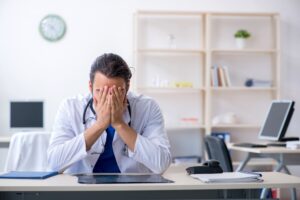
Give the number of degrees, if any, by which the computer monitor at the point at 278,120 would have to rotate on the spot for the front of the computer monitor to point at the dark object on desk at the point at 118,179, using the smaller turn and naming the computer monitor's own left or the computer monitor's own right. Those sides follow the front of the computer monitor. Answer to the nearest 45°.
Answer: approximately 45° to the computer monitor's own left

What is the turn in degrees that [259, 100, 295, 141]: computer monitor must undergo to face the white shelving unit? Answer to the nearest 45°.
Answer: approximately 90° to its right

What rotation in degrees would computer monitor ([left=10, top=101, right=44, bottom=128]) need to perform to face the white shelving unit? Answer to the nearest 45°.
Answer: approximately 90° to its left

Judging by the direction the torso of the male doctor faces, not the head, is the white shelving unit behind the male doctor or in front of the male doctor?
behind

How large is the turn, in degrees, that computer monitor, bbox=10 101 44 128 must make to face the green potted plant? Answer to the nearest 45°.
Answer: approximately 90° to its left

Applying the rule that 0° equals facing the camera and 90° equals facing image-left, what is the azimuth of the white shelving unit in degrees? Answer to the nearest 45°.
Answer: approximately 0°

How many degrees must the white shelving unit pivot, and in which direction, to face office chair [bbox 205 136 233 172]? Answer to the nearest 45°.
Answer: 0° — it already faces it

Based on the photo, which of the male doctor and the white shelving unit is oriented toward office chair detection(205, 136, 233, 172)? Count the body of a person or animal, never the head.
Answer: the white shelving unit

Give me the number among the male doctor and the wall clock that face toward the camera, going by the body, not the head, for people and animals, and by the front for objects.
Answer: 2

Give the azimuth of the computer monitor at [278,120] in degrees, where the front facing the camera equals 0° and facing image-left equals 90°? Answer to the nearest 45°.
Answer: approximately 45°

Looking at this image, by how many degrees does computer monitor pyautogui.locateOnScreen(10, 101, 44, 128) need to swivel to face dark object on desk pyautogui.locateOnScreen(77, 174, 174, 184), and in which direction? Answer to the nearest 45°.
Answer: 0° — it already faces it
